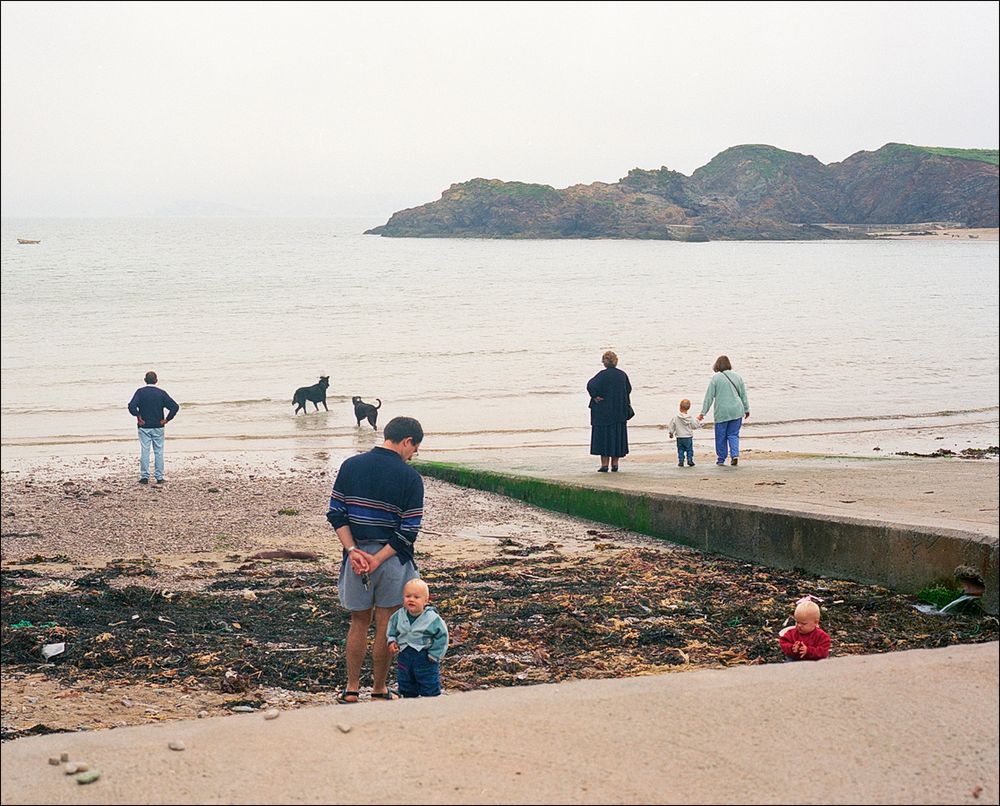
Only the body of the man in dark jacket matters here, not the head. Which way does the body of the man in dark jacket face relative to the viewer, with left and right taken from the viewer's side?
facing away from the viewer

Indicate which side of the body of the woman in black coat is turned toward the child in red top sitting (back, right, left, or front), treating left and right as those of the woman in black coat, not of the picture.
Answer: back

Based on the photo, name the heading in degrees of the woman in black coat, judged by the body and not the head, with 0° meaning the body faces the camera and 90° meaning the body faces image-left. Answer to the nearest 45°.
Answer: approximately 180°

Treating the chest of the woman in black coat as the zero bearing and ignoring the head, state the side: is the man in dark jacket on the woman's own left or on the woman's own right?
on the woman's own left

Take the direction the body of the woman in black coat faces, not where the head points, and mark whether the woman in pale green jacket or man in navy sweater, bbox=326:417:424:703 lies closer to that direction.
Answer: the woman in pale green jacket

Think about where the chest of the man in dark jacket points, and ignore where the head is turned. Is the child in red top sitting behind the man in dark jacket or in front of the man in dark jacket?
behind

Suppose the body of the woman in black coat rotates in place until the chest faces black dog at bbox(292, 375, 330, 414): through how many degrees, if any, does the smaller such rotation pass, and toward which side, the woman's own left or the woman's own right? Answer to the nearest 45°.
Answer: approximately 45° to the woman's own left

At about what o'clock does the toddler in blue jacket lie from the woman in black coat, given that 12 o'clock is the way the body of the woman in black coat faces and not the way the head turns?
The toddler in blue jacket is roughly at 6 o'clock from the woman in black coat.

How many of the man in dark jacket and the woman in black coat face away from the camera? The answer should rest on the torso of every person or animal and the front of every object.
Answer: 2

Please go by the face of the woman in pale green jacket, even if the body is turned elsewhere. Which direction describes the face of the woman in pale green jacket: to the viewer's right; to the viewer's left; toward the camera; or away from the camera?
away from the camera

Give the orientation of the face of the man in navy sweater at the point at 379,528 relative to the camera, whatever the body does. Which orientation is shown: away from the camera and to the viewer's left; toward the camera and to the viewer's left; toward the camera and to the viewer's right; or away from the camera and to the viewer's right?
away from the camera and to the viewer's right

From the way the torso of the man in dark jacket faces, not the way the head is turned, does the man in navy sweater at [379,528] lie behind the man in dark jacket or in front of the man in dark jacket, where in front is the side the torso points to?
behind

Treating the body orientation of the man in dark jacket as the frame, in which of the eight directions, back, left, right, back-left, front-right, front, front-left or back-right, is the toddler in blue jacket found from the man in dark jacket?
back
